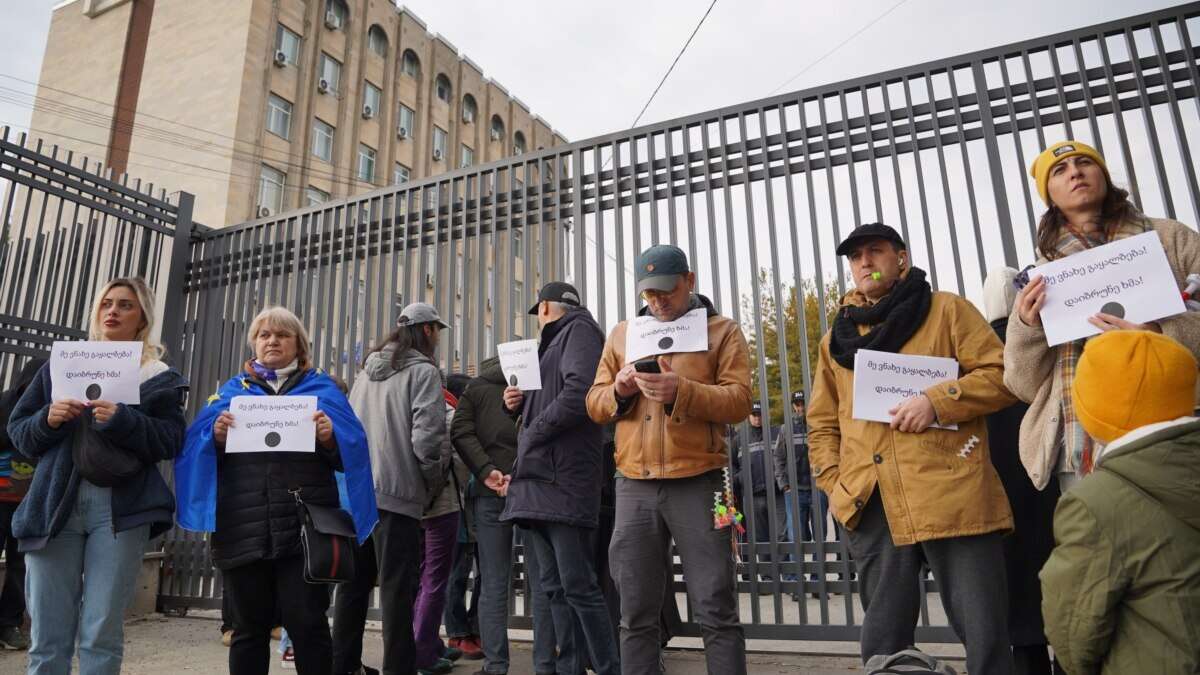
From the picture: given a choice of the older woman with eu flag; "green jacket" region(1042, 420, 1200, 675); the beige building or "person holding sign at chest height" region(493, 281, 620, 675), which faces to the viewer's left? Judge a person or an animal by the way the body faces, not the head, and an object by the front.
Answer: the person holding sign at chest height

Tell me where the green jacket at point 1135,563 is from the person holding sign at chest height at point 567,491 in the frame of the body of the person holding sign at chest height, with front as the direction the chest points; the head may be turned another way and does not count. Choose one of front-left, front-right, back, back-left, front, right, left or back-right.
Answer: back-left

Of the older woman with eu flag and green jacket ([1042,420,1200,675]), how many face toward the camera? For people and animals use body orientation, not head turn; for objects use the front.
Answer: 1

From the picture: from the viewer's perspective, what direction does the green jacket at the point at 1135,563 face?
away from the camera

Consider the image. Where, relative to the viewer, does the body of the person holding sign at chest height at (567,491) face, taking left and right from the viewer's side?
facing to the left of the viewer

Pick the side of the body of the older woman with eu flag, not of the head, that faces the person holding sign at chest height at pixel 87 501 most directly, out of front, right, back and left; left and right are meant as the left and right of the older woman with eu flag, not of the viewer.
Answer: right

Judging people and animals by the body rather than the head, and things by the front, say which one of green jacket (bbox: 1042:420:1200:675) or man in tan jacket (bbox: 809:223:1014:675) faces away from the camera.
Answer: the green jacket

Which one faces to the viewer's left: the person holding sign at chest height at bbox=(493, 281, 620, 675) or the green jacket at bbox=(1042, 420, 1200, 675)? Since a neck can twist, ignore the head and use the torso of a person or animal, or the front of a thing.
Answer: the person holding sign at chest height

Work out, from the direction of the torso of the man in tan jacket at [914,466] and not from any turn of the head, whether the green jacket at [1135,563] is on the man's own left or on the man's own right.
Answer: on the man's own left
